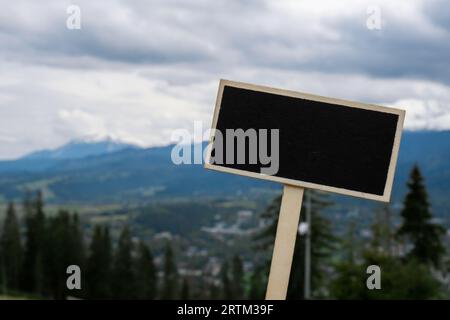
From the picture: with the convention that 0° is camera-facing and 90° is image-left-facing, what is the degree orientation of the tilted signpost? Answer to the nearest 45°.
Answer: approximately 0°
